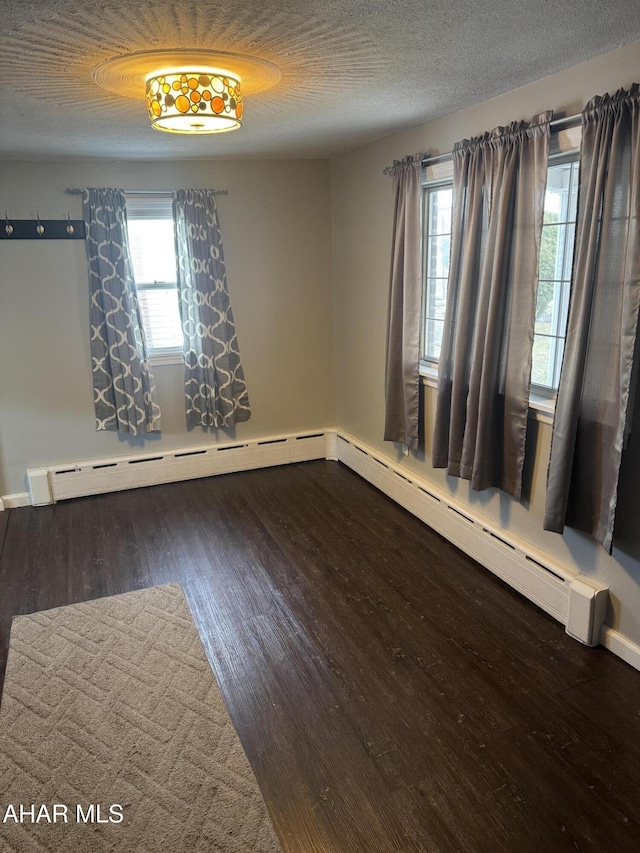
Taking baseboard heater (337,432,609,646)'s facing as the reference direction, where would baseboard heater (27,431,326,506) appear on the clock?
baseboard heater (27,431,326,506) is roughly at 2 o'clock from baseboard heater (337,432,609,646).

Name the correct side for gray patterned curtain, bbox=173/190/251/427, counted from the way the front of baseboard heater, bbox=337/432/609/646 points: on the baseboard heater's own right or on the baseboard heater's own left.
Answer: on the baseboard heater's own right

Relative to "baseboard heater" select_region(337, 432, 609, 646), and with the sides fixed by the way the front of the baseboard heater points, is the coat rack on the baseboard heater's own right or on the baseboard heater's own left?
on the baseboard heater's own right

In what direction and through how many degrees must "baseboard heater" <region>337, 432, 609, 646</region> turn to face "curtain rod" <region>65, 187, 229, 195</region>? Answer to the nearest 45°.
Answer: approximately 45° to its right

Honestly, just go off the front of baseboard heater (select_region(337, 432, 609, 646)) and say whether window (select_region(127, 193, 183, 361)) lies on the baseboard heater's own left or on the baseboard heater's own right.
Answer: on the baseboard heater's own right
